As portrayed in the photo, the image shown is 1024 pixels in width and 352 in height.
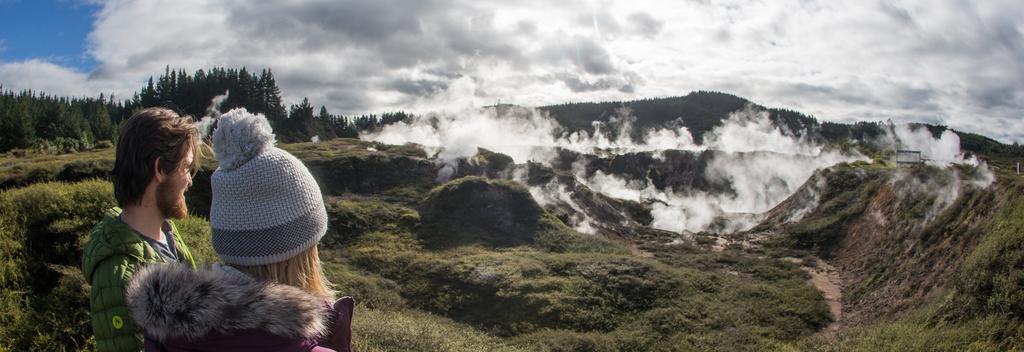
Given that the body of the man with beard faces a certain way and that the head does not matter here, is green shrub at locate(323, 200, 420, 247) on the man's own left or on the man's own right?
on the man's own left

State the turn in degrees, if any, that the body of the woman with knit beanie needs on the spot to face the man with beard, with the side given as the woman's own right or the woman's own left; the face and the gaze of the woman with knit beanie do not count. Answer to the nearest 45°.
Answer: approximately 90° to the woman's own left

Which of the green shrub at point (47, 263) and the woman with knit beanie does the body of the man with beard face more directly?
the woman with knit beanie

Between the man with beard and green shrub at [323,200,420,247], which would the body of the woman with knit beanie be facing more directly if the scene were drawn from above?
the green shrub

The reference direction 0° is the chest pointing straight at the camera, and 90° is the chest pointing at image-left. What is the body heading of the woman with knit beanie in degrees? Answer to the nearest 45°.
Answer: approximately 225°

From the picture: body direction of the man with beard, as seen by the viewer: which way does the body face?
to the viewer's right

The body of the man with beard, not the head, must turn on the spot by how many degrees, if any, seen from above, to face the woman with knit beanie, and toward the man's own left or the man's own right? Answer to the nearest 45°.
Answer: approximately 45° to the man's own right

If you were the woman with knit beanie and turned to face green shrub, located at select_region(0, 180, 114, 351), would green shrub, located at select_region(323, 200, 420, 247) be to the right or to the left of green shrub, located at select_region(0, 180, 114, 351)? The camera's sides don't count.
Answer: right

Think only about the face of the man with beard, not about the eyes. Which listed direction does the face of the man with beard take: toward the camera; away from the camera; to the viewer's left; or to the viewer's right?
to the viewer's right

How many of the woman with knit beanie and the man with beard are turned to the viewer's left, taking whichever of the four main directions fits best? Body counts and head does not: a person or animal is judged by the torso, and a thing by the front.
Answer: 0

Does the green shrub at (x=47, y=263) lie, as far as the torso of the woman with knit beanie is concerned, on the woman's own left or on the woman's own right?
on the woman's own left

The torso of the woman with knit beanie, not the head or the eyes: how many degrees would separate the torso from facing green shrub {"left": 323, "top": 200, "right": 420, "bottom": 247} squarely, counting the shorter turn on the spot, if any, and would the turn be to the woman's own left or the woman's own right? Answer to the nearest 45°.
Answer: approximately 45° to the woman's own left
